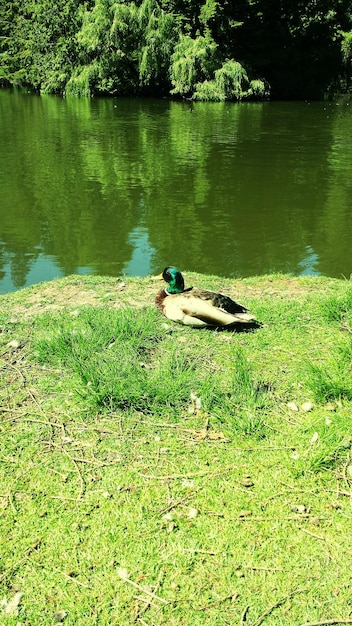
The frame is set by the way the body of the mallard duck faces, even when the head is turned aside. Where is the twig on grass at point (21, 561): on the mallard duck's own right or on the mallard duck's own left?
on the mallard duck's own left

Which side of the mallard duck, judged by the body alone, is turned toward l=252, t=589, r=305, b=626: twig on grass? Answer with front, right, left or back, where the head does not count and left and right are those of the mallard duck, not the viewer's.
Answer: left

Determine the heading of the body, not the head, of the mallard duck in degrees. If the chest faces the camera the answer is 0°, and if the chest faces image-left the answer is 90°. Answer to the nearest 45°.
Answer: approximately 90°

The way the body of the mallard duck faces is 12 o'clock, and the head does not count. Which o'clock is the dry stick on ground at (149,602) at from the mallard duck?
The dry stick on ground is roughly at 9 o'clock from the mallard duck.

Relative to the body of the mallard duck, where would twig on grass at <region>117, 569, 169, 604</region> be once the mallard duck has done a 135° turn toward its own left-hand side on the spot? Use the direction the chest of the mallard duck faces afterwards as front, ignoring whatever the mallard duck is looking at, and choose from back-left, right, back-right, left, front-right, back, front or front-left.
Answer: front-right

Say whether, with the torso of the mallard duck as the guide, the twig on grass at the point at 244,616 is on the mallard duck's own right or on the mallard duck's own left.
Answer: on the mallard duck's own left

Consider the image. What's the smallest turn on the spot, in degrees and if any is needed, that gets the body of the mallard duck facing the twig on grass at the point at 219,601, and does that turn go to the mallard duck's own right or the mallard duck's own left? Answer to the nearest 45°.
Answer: approximately 90° to the mallard duck's own left
